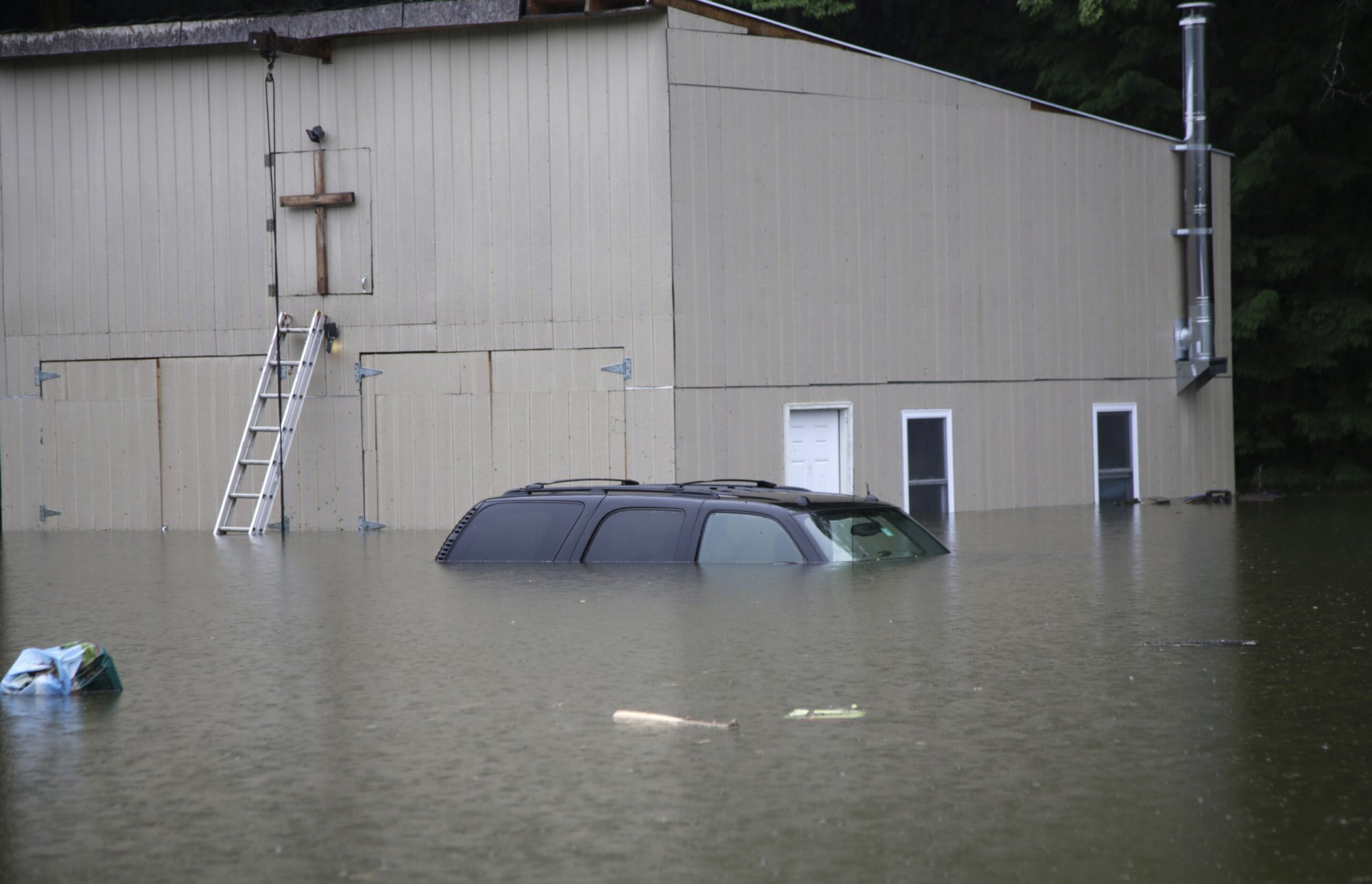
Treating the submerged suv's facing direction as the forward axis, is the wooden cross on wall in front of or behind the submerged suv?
behind

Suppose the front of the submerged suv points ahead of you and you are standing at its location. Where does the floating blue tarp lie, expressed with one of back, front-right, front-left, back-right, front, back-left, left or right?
right

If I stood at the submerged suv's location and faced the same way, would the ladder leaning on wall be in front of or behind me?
behind

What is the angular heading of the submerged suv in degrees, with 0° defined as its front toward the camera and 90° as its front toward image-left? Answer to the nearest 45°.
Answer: approximately 315°
